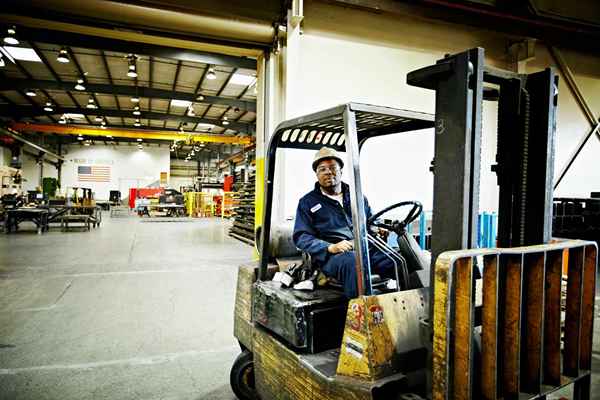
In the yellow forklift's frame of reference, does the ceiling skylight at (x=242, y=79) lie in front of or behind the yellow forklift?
behind

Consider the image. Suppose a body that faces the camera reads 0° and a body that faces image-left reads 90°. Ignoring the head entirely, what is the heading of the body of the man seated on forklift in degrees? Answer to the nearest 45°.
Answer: approximately 315°

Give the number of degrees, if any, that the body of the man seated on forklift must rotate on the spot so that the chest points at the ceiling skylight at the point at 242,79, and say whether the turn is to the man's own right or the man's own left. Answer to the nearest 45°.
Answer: approximately 135° to the man's own left

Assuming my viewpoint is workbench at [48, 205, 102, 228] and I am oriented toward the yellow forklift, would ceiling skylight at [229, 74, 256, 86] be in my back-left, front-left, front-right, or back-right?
front-left

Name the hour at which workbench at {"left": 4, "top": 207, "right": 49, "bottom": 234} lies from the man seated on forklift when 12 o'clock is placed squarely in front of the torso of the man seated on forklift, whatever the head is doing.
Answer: The workbench is roughly at 6 o'clock from the man seated on forklift.

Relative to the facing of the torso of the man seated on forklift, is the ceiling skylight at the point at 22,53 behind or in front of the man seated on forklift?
behind

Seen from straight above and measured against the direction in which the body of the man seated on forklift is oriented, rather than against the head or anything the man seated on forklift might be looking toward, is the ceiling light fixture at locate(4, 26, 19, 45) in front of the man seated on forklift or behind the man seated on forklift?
behind

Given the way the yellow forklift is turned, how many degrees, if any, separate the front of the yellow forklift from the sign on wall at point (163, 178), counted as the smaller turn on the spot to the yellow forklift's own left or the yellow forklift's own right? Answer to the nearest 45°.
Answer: approximately 180°

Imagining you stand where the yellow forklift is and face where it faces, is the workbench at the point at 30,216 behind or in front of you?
behind

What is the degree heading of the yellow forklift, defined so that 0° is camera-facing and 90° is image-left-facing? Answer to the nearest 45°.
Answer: approximately 315°

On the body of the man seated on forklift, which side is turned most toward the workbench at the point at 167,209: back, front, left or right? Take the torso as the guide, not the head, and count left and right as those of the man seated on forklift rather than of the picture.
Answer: back
